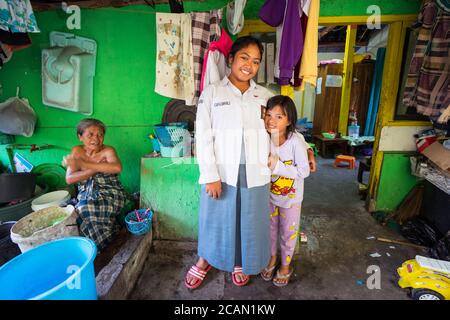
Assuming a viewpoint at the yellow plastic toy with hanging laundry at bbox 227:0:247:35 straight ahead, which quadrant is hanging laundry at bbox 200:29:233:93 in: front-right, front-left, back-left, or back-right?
front-left

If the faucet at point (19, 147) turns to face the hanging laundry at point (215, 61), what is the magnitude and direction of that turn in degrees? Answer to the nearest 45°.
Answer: approximately 135° to its left

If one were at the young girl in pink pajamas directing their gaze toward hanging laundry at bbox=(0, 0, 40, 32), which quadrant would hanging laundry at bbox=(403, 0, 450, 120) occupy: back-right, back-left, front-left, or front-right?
back-right

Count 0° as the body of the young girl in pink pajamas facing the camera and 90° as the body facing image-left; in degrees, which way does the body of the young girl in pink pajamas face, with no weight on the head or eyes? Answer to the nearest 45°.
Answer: approximately 45°

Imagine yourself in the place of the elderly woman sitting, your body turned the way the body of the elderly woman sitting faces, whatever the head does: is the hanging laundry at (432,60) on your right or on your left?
on your left

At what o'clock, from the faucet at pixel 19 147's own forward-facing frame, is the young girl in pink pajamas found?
The young girl in pink pajamas is roughly at 8 o'clock from the faucet.

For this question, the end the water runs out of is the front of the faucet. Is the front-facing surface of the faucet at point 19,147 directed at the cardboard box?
no

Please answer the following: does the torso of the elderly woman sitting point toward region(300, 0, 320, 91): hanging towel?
no

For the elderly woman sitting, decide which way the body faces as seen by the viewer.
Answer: toward the camera

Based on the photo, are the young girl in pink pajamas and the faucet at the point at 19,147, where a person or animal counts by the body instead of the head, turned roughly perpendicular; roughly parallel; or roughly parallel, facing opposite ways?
roughly parallel
